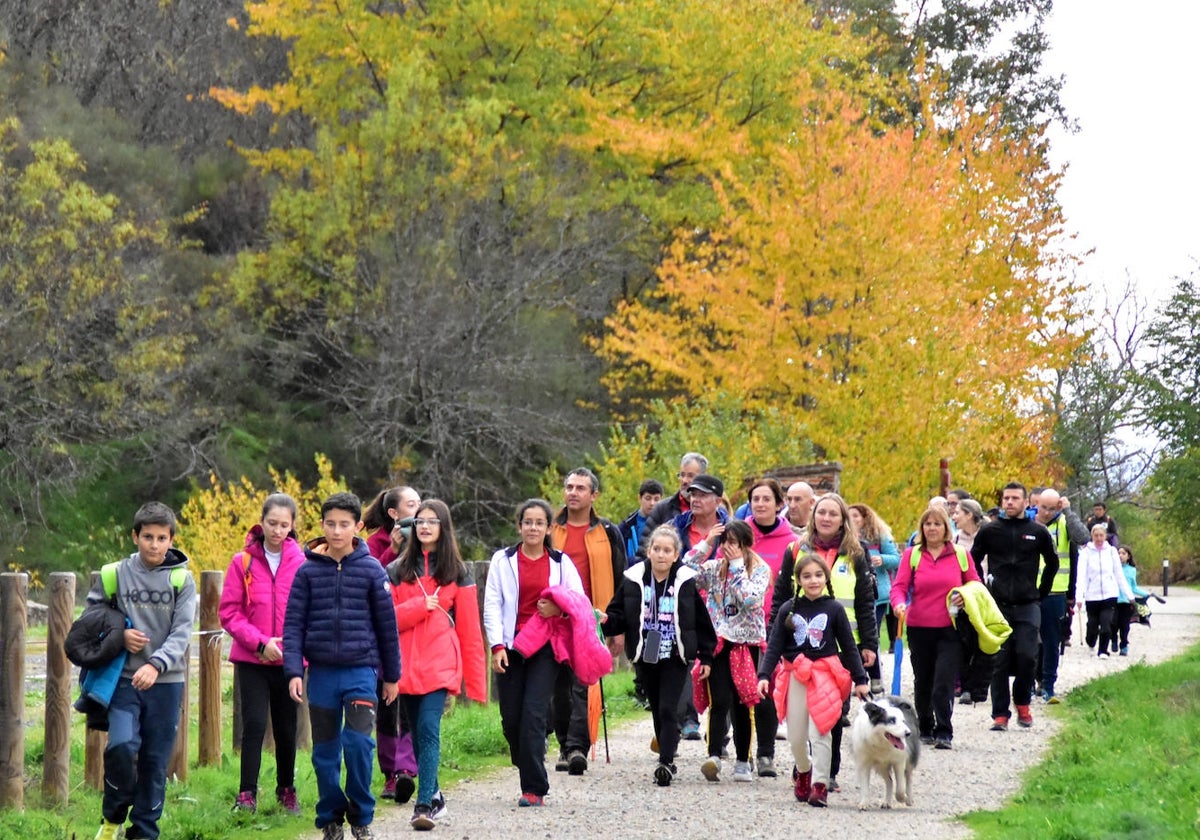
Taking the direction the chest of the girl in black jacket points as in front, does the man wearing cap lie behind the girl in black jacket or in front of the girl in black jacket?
behind

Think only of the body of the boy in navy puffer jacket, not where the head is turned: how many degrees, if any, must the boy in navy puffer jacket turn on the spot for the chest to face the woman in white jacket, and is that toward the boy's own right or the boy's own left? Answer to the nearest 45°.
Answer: approximately 135° to the boy's own left

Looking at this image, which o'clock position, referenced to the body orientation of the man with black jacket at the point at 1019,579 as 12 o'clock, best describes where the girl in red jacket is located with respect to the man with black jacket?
The girl in red jacket is roughly at 1 o'clock from the man with black jacket.

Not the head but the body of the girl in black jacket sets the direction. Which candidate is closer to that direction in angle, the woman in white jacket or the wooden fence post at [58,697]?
the wooden fence post

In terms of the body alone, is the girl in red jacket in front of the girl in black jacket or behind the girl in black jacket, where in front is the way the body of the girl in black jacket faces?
in front

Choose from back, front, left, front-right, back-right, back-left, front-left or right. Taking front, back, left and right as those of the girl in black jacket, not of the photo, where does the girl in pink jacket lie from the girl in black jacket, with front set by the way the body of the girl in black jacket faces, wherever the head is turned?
front-right

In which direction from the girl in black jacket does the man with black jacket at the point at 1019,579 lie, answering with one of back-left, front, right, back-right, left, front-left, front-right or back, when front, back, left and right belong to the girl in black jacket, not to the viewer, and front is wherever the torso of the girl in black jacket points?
back-left

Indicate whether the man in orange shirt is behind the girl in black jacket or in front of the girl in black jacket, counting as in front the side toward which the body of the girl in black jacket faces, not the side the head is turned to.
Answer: behind

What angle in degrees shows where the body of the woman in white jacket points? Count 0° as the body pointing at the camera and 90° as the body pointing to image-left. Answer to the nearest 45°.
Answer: approximately 0°
